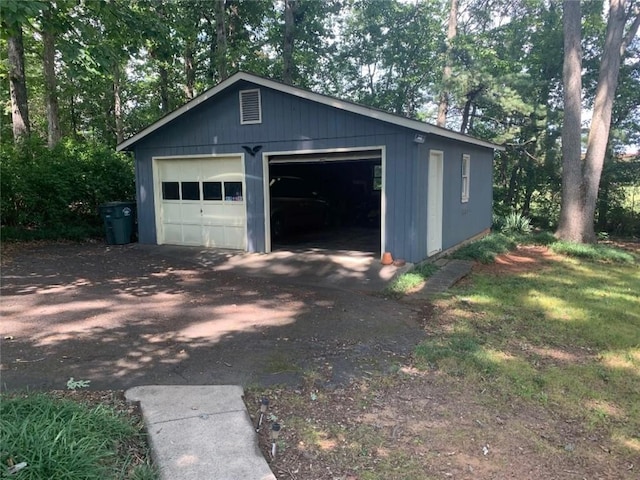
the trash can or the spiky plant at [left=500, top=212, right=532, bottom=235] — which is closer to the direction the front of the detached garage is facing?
the trash can

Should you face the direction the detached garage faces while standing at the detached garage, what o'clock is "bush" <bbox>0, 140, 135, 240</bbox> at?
The bush is roughly at 2 o'clock from the detached garage.

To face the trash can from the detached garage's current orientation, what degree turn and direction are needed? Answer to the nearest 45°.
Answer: approximately 45° to its right

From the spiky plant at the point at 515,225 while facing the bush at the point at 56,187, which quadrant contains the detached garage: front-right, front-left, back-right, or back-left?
front-left

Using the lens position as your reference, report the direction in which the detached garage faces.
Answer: facing the viewer and to the left of the viewer

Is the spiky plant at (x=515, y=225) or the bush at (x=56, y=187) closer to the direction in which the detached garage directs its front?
the bush
